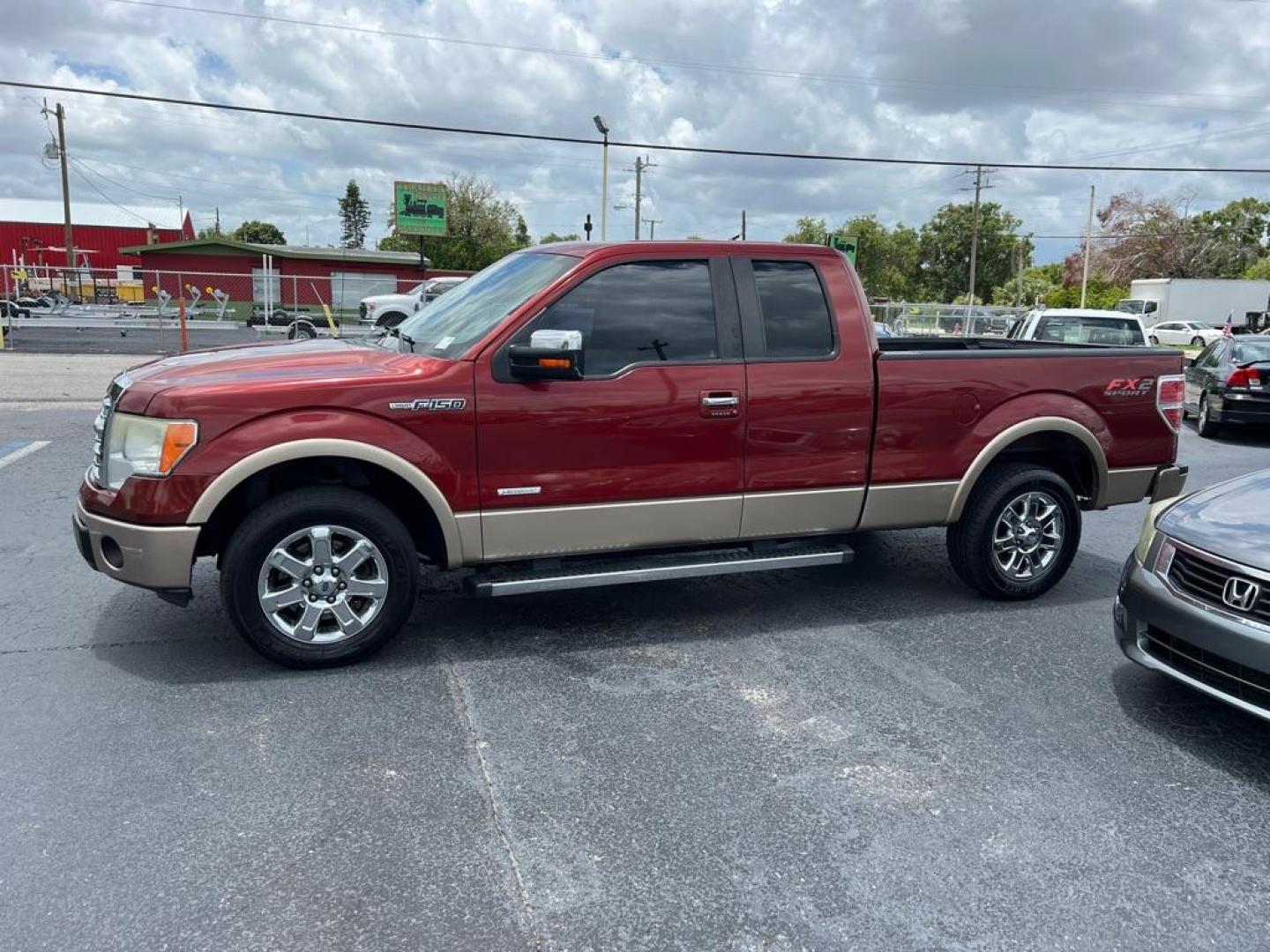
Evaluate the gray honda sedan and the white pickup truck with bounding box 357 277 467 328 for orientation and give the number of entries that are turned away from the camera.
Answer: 0

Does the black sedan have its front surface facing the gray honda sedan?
no

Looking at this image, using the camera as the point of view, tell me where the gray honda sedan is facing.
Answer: facing the viewer and to the left of the viewer

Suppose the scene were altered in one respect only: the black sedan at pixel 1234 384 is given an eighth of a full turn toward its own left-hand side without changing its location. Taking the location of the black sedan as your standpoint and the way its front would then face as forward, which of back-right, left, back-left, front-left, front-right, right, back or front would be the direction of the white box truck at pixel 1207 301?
right

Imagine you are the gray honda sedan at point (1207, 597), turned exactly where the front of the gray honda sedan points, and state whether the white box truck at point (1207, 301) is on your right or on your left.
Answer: on your right

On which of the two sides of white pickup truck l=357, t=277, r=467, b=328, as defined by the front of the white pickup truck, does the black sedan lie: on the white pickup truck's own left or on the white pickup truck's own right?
on the white pickup truck's own left

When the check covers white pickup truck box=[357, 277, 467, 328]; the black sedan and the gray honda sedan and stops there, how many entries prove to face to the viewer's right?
0

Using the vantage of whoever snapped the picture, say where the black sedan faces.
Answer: facing away from the viewer and to the left of the viewer

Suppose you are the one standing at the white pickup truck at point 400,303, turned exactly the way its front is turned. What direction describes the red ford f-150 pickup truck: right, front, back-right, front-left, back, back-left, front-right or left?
left

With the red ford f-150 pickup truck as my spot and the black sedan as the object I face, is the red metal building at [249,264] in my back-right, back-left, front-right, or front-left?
front-left

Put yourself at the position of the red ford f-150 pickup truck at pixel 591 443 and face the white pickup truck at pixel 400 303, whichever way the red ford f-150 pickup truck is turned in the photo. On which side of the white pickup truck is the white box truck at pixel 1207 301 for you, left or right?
right

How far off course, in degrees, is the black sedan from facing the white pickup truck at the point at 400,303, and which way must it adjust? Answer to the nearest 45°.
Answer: approximately 45° to its left

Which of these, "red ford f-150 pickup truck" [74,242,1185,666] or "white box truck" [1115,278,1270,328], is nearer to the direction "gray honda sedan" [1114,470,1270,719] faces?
the red ford f-150 pickup truck

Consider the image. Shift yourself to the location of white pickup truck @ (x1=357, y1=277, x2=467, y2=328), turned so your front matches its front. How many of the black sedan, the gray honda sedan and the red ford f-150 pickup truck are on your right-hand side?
0

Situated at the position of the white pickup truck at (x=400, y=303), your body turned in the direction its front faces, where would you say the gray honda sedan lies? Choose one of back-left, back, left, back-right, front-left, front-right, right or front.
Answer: left

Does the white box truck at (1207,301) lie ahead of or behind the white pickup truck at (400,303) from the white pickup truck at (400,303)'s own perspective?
behind

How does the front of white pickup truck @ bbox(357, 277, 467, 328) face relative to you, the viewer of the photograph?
facing to the left of the viewer
